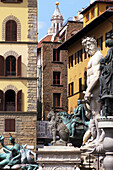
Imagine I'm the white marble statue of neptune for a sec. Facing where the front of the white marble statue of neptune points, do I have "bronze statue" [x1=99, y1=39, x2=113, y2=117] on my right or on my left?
on my left

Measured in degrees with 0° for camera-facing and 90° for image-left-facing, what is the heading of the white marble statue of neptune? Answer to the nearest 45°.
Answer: approximately 45°
